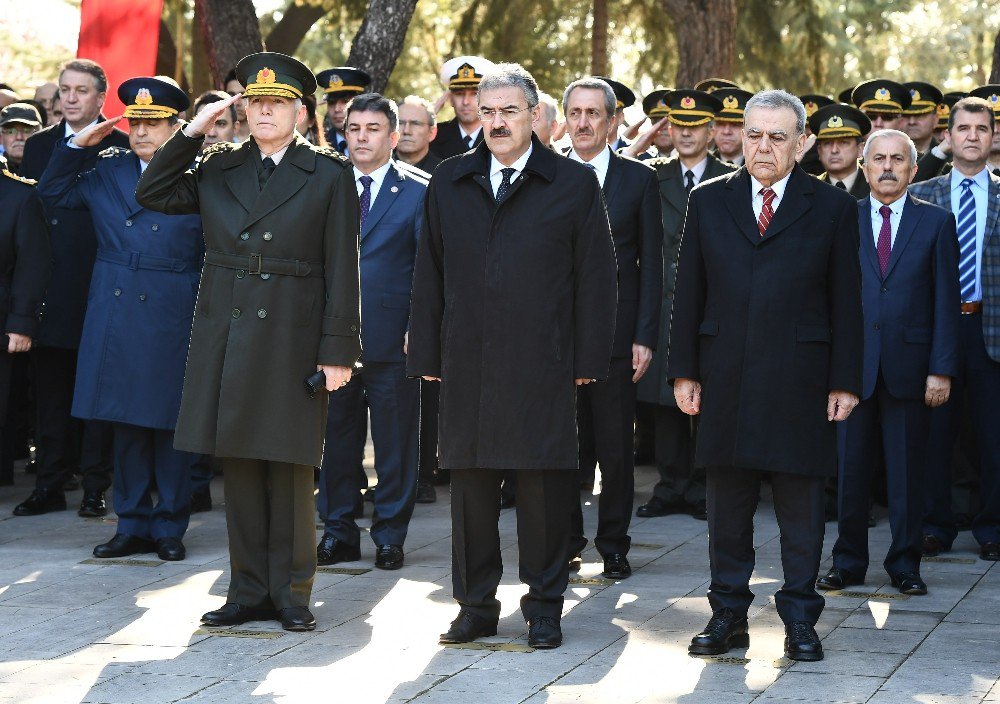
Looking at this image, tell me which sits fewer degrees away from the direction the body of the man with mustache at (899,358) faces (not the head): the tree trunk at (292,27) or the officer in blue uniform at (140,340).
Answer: the officer in blue uniform

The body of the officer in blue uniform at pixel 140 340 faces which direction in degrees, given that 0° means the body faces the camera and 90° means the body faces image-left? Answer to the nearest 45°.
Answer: approximately 0°

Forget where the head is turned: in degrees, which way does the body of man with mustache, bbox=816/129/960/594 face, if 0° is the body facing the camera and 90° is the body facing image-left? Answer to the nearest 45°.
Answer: approximately 0°

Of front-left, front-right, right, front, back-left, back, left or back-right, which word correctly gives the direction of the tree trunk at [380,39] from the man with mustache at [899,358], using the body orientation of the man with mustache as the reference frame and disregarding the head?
back-right

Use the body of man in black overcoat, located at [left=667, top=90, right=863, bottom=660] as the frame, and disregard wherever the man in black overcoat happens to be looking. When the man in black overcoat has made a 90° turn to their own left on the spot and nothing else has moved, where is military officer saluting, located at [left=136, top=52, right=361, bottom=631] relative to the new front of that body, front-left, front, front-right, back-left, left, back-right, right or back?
back

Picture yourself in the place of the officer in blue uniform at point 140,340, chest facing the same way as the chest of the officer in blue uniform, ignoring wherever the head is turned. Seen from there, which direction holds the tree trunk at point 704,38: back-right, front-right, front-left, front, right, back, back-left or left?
back-left

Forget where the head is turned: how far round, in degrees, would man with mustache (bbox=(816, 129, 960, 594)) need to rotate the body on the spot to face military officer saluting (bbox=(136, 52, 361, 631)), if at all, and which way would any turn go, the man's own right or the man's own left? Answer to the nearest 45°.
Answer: approximately 45° to the man's own right

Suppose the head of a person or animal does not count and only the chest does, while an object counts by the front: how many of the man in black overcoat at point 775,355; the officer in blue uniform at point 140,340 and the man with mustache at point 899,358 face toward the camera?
3

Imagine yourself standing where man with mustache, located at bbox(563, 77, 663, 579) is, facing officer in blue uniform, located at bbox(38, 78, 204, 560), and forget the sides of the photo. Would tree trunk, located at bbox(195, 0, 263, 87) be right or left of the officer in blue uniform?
right
